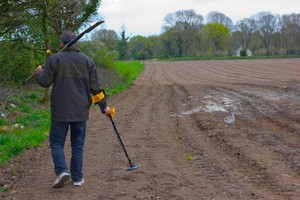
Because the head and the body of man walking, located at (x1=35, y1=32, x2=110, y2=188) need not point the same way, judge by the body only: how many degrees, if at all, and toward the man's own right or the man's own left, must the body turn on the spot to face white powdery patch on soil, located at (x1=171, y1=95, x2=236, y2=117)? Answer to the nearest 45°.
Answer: approximately 45° to the man's own right

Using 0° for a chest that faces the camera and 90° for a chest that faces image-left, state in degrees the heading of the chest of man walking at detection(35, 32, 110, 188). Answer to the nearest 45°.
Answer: approximately 180°
